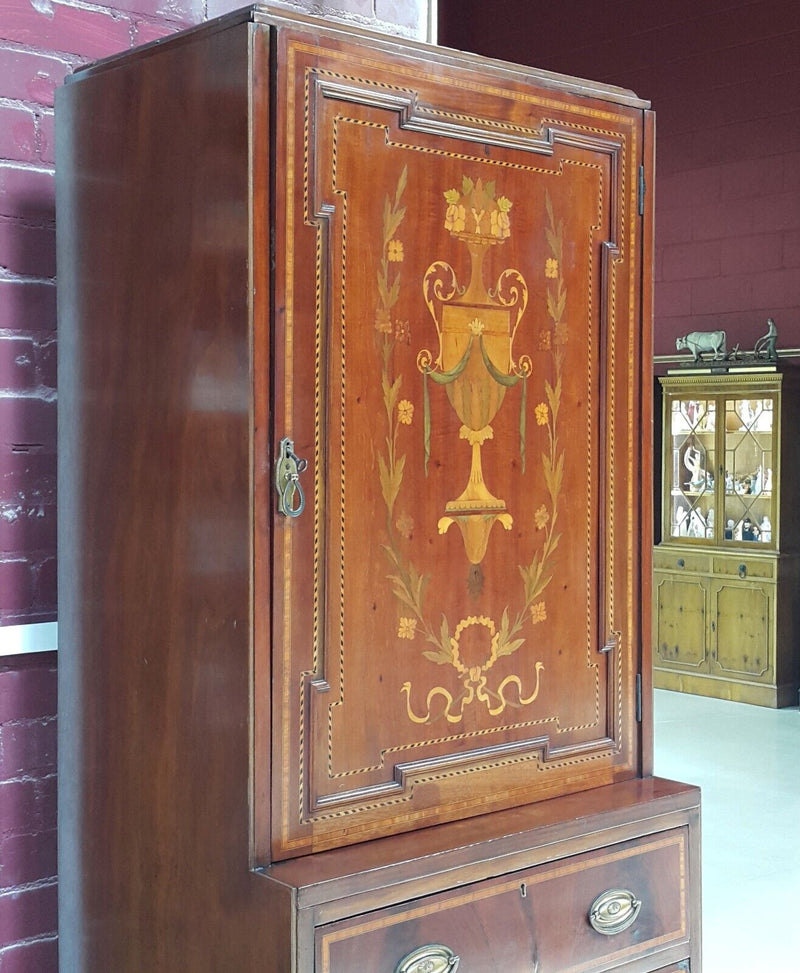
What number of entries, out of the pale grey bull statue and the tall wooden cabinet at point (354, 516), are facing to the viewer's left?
1

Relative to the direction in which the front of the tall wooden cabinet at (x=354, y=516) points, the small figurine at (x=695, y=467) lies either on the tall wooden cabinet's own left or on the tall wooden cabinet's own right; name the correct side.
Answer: on the tall wooden cabinet's own left

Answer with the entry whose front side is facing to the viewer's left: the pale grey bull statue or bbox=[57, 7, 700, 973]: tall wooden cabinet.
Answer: the pale grey bull statue

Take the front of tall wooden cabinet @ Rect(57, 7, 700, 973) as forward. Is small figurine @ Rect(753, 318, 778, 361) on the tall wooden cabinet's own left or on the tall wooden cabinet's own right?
on the tall wooden cabinet's own left

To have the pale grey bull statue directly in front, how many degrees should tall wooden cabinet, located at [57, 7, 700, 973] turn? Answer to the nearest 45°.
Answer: approximately 135° to its left

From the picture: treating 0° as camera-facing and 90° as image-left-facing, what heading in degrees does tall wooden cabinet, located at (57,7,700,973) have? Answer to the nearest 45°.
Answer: approximately 315°

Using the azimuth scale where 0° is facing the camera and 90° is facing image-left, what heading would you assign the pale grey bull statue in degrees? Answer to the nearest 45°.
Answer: approximately 90°

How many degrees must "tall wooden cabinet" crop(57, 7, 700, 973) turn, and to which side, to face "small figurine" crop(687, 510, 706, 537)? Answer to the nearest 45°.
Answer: approximately 135° to its left
